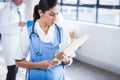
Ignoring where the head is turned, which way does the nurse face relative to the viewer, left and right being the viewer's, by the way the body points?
facing the viewer and to the right of the viewer

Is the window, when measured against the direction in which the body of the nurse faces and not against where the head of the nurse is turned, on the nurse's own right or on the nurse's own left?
on the nurse's own left

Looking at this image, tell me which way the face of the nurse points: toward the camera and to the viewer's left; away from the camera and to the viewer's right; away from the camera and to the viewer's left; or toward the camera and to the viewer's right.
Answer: toward the camera and to the viewer's right

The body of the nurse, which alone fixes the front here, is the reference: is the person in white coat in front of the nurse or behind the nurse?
behind

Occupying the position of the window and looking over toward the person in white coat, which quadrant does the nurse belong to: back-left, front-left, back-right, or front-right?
front-left
